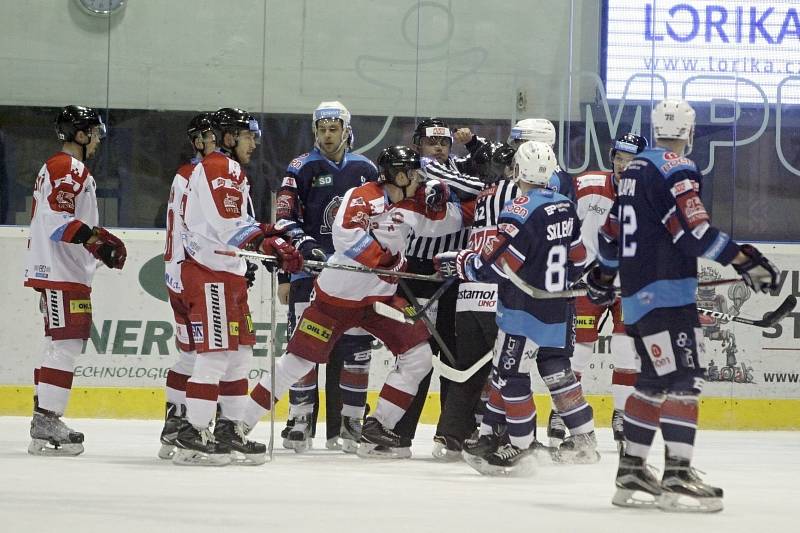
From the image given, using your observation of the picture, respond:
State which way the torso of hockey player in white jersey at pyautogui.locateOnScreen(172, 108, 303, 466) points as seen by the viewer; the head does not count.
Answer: to the viewer's right

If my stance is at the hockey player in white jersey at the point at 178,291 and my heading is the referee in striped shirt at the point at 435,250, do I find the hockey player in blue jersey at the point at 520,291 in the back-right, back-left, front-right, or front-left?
front-right

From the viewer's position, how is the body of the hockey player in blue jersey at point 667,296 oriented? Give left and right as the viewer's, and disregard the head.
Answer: facing away from the viewer and to the right of the viewer

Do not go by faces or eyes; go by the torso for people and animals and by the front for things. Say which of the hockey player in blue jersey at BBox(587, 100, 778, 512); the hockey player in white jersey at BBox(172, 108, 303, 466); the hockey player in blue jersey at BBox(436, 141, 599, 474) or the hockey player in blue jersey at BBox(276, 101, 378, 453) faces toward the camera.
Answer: the hockey player in blue jersey at BBox(276, 101, 378, 453)

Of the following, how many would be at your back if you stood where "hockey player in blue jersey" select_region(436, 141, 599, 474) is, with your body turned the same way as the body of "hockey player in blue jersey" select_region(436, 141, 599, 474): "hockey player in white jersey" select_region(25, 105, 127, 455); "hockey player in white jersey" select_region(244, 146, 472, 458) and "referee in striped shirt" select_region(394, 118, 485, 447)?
0

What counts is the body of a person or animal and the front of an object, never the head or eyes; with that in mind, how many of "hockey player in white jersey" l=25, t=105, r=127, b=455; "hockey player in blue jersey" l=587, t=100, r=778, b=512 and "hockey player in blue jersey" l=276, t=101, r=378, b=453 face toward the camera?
1

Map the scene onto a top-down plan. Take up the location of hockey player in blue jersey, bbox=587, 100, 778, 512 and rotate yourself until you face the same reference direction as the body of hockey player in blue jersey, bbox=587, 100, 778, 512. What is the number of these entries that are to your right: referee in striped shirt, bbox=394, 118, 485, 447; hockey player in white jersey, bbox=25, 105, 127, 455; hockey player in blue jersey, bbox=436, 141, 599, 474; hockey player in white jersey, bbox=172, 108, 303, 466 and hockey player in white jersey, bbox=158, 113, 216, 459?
0

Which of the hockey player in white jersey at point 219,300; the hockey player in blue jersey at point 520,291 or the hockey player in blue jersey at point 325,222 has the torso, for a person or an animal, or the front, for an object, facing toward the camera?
the hockey player in blue jersey at point 325,222

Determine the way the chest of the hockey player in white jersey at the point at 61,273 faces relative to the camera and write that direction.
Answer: to the viewer's right

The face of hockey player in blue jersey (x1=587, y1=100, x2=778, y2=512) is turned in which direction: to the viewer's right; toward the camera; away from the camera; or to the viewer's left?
away from the camera

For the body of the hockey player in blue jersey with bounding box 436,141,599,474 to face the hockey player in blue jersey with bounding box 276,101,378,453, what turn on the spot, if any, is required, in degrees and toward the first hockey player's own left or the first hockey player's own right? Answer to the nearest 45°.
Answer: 0° — they already face them

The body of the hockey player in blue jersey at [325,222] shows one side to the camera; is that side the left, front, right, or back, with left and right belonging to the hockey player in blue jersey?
front

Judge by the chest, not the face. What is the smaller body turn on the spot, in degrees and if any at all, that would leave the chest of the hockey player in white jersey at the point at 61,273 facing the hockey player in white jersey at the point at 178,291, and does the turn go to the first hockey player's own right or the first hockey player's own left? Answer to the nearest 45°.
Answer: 0° — they already face them

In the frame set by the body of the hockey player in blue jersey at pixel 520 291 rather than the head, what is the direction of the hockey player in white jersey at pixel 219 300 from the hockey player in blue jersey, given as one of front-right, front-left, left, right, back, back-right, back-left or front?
front-left

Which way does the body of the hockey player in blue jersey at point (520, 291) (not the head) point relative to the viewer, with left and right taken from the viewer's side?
facing away from the viewer and to the left of the viewer

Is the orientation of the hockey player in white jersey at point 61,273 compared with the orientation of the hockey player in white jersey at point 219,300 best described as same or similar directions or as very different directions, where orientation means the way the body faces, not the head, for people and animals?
same or similar directions
